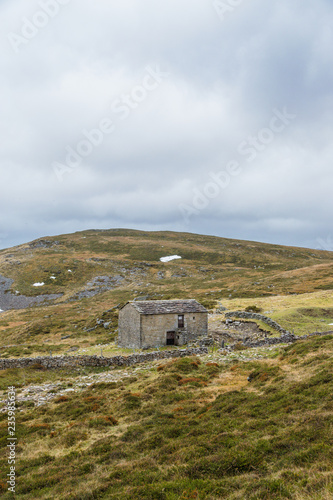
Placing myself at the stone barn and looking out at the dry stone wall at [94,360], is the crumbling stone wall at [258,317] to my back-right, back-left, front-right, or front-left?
back-left

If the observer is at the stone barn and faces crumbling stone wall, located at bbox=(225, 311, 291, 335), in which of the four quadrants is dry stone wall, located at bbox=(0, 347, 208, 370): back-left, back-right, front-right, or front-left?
back-right

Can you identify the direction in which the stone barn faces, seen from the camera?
facing the viewer and to the right of the viewer
